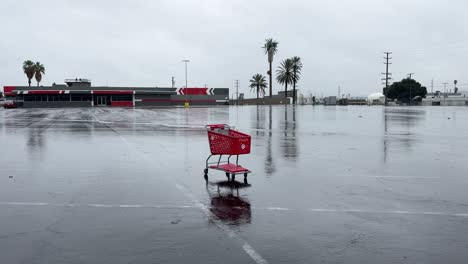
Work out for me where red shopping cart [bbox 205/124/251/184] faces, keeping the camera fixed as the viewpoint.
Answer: facing the viewer and to the right of the viewer
